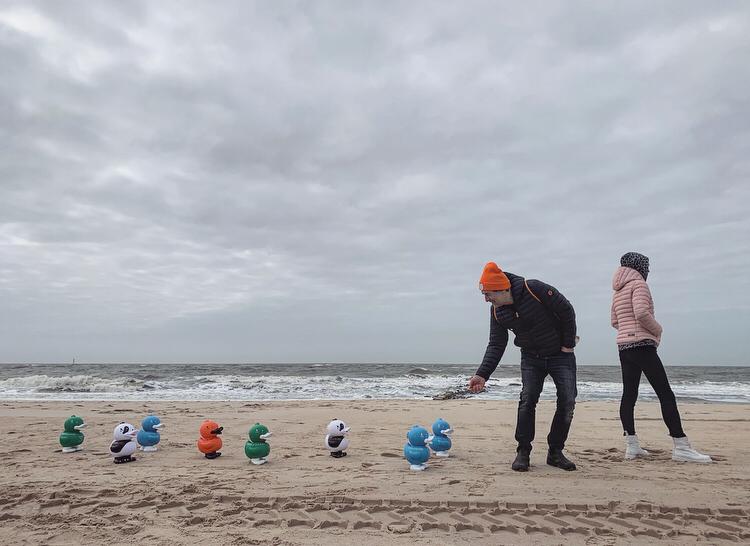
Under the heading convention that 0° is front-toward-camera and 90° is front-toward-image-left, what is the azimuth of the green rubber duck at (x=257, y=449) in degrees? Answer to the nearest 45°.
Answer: approximately 315°

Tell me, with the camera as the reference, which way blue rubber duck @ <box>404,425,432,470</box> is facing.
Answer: facing the viewer and to the right of the viewer

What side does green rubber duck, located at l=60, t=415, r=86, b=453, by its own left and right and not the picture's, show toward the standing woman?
front

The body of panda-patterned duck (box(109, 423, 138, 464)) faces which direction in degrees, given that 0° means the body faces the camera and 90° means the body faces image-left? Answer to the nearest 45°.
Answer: approximately 315°

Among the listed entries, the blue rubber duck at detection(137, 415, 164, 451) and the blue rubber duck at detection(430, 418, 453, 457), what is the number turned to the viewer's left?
0

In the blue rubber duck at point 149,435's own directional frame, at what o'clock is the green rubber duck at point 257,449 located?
The green rubber duck is roughly at 12 o'clock from the blue rubber duck.

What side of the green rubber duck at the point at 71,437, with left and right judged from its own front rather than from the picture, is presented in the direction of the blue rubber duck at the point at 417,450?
front

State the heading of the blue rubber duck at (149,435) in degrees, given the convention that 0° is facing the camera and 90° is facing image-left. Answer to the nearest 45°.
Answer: approximately 315°

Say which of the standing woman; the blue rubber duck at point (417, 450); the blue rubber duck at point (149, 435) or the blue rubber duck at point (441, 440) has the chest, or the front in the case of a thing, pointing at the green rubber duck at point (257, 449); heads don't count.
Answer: the blue rubber duck at point (149, 435)

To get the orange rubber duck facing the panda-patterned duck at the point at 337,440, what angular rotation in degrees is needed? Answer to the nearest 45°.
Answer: approximately 45° to its left

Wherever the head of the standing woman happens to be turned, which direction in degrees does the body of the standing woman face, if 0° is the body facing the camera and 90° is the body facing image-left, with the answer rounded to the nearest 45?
approximately 225°

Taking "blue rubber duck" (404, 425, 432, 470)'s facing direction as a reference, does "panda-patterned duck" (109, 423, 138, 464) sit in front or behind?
behind

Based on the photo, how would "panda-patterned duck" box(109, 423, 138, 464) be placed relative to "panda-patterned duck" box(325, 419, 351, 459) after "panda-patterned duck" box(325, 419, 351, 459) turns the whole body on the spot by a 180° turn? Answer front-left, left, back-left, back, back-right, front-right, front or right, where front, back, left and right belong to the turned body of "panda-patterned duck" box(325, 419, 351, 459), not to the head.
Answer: front-left
